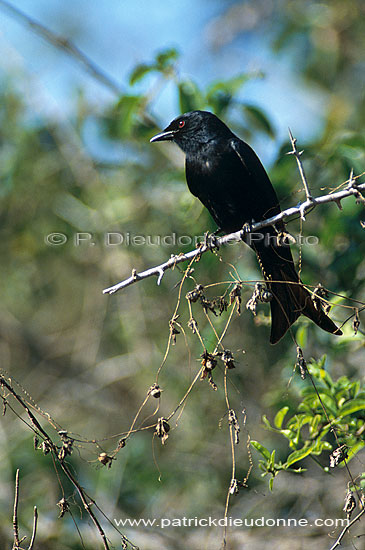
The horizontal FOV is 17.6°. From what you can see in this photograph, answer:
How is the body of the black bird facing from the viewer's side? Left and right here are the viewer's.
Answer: facing the viewer and to the left of the viewer
